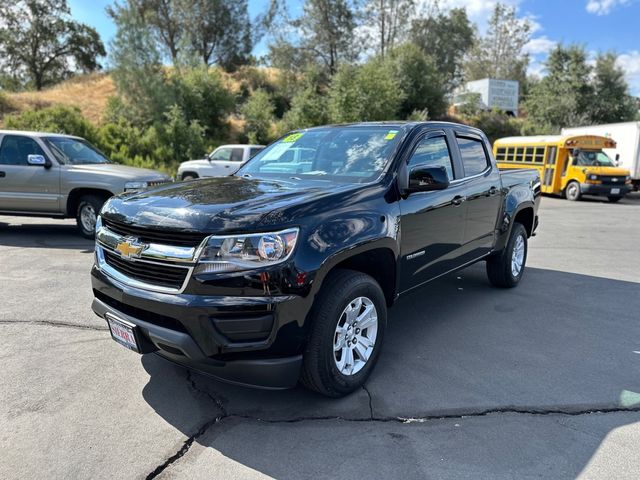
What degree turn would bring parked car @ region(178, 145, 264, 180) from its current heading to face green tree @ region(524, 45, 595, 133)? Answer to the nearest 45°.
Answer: approximately 135° to its right

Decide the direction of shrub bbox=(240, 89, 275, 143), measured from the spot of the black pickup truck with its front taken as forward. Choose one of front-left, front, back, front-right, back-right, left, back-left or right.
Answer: back-right

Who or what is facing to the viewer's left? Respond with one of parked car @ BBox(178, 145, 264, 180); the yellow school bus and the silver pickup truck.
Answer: the parked car

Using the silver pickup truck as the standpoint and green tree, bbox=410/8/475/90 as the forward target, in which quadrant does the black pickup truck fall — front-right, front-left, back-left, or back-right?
back-right

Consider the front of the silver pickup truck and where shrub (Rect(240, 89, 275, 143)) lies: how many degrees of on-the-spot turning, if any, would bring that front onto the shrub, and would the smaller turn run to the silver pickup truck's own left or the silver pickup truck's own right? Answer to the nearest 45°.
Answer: approximately 90° to the silver pickup truck's own left

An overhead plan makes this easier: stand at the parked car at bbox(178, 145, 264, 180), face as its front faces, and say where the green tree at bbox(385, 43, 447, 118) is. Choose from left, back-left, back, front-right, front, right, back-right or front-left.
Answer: back-right

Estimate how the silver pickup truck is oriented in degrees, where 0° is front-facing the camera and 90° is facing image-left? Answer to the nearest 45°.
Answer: approximately 315°

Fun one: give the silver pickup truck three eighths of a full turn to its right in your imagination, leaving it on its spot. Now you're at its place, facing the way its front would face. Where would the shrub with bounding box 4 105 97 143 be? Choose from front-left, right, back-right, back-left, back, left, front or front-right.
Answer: right

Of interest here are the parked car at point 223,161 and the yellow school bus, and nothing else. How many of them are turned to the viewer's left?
1

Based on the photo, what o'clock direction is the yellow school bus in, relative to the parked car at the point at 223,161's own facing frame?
The yellow school bus is roughly at 6 o'clock from the parked car.

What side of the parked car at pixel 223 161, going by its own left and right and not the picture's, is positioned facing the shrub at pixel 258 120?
right

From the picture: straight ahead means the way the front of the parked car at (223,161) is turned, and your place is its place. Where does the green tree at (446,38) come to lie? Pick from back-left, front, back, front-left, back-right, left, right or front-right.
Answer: back-right

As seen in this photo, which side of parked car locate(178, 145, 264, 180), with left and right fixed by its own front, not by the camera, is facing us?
left

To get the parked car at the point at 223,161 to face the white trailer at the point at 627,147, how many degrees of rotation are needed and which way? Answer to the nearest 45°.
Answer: approximately 180°
